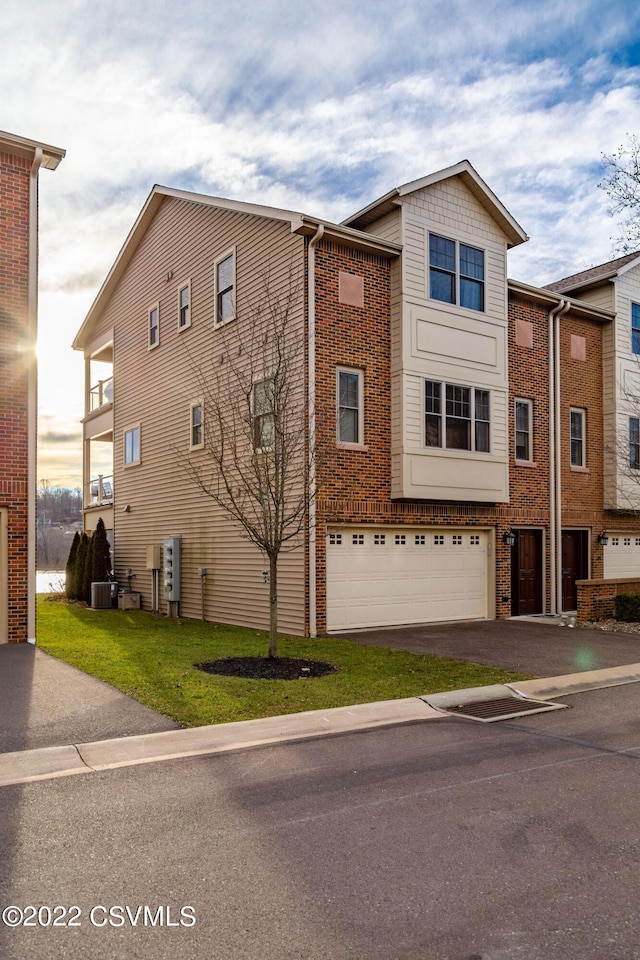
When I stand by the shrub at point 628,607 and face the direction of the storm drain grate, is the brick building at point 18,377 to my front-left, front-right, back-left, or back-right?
front-right

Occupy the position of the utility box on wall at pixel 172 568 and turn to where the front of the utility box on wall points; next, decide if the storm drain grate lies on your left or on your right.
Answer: on your left

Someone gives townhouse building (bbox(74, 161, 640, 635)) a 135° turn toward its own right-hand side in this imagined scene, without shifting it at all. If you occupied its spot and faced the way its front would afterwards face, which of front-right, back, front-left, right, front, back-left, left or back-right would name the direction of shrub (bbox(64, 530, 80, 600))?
front-right

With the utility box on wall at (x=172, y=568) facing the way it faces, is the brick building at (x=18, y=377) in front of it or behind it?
in front

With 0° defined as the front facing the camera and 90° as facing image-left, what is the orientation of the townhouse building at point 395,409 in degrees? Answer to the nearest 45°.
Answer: approximately 315°

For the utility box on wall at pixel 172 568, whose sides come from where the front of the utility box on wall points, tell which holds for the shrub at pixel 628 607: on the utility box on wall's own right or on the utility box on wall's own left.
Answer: on the utility box on wall's own left

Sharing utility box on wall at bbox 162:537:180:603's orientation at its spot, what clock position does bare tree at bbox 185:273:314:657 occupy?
The bare tree is roughly at 10 o'clock from the utility box on wall.

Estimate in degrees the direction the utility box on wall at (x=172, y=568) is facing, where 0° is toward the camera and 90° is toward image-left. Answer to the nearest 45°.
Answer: approximately 45°

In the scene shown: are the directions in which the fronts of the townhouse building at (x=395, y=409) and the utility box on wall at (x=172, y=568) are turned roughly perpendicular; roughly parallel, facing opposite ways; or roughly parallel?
roughly perpendicular

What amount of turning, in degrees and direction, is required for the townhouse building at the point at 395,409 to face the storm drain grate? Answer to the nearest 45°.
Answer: approximately 45° to its right

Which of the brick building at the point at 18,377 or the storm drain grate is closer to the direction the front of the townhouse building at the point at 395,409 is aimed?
the storm drain grate

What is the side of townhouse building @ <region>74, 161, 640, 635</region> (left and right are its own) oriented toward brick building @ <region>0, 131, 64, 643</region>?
right

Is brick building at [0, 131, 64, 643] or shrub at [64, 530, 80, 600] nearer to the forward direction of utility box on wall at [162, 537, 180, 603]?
the brick building
